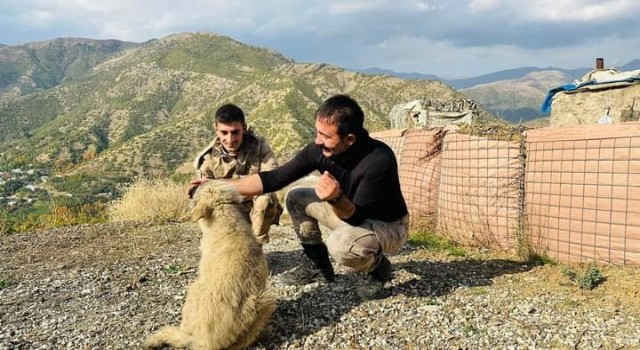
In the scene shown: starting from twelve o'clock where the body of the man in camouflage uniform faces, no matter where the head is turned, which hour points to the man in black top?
The man in black top is roughly at 11 o'clock from the man in camouflage uniform.

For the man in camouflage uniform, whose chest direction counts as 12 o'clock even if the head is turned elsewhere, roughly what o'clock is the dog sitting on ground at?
The dog sitting on ground is roughly at 12 o'clock from the man in camouflage uniform.

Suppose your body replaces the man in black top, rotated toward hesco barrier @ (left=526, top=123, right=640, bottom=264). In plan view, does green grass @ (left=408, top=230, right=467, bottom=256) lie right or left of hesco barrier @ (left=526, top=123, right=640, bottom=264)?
left

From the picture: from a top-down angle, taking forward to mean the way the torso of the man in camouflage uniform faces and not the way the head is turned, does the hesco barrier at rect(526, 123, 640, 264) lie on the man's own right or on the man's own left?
on the man's own left

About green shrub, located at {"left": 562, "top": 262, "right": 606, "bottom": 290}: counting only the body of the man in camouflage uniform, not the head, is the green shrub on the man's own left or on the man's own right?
on the man's own left

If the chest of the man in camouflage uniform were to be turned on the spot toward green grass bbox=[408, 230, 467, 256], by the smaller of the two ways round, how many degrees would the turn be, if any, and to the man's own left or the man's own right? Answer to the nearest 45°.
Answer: approximately 90° to the man's own left

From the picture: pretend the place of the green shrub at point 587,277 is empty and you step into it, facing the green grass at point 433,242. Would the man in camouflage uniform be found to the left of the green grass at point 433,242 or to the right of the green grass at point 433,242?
left

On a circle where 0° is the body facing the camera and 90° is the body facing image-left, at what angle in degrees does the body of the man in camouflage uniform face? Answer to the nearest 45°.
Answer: approximately 0°
